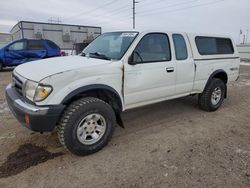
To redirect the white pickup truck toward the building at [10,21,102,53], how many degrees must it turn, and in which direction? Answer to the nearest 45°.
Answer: approximately 135° to its right

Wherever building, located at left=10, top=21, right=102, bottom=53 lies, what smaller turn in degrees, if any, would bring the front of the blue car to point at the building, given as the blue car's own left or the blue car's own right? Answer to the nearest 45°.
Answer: approximately 90° to the blue car's own right

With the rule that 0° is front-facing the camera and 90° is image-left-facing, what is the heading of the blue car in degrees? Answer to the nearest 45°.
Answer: approximately 90°

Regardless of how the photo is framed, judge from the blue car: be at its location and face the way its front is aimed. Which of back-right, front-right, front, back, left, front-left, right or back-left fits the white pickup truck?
left

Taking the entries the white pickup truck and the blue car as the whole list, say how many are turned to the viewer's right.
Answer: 0

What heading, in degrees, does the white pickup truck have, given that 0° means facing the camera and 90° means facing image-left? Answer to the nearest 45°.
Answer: approximately 45°
